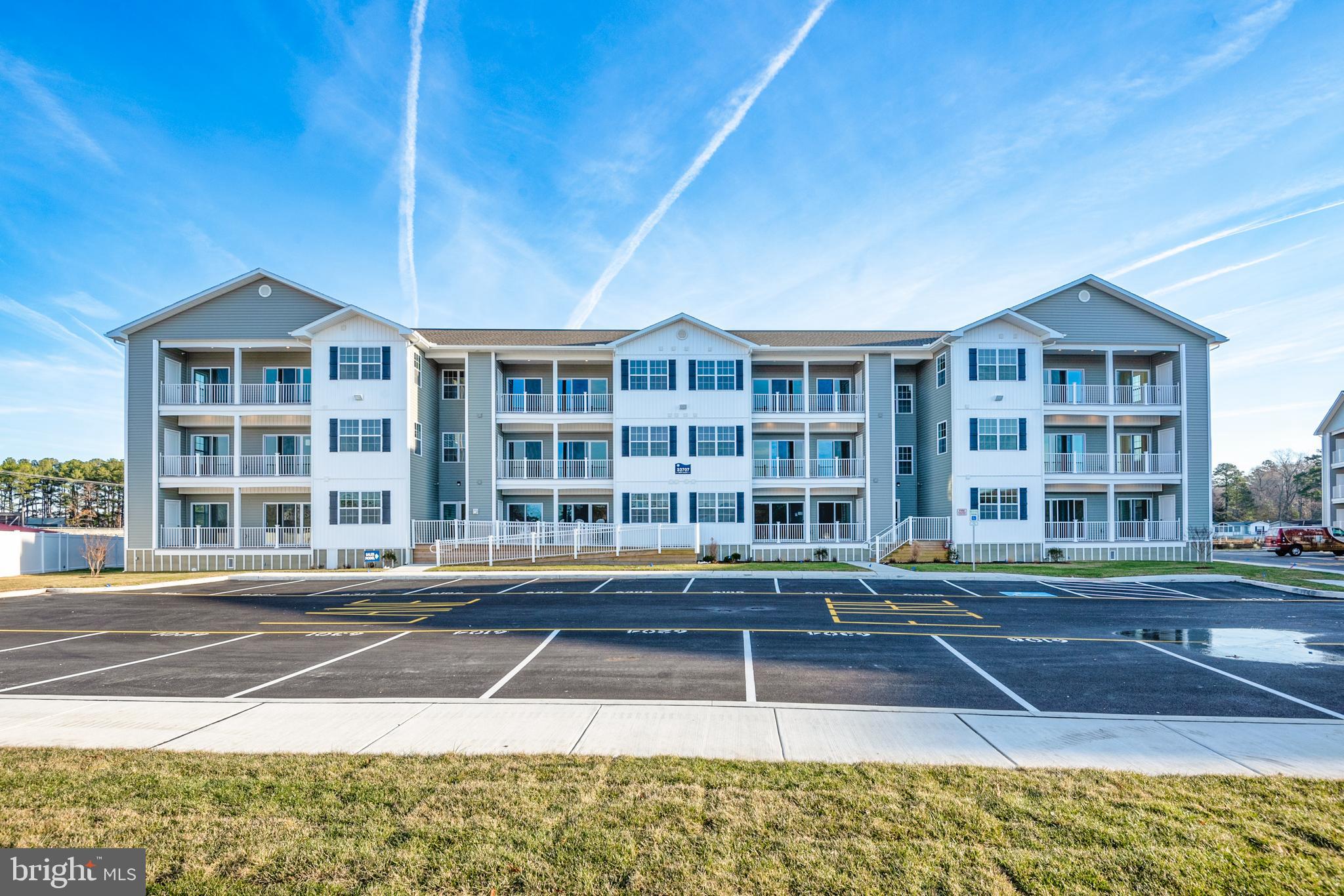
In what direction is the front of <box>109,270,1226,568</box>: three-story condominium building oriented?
toward the camera

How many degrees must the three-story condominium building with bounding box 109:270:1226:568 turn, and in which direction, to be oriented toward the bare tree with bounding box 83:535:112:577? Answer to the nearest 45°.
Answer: approximately 90° to its right

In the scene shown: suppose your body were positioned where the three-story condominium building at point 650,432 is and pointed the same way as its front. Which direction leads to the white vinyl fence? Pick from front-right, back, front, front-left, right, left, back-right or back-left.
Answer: right

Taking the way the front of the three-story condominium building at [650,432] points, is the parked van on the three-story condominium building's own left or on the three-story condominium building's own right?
on the three-story condominium building's own left
